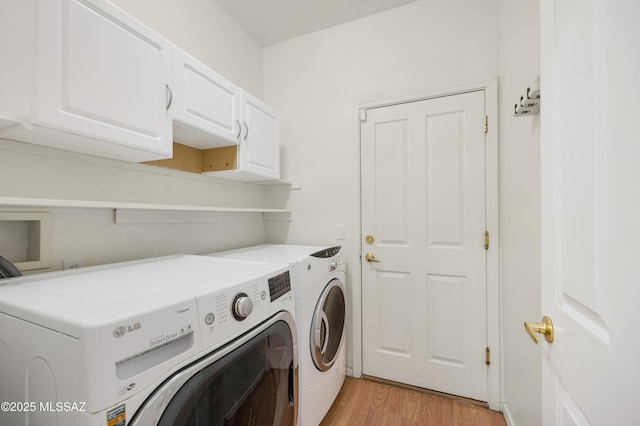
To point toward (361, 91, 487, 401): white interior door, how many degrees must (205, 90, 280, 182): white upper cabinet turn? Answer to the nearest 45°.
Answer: approximately 45° to its left

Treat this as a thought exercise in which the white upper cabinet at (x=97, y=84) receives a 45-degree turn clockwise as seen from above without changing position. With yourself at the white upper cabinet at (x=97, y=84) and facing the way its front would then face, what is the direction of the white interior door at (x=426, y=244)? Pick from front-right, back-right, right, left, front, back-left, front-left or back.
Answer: left

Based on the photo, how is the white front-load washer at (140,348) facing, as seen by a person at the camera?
facing the viewer and to the right of the viewer

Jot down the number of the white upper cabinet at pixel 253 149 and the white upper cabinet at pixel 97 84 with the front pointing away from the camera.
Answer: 0

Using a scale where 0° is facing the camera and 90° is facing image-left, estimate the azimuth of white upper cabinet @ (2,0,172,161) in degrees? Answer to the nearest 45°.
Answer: approximately 315°
